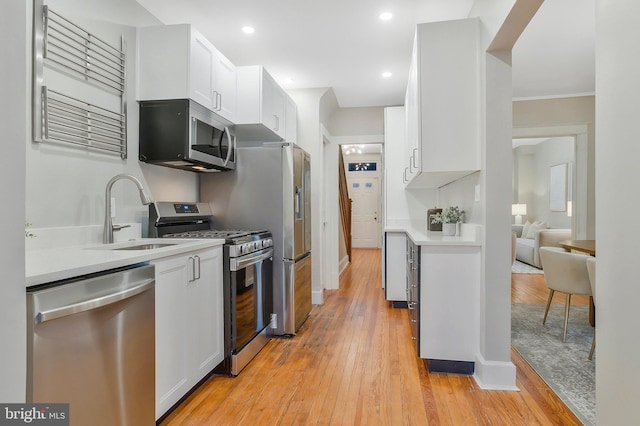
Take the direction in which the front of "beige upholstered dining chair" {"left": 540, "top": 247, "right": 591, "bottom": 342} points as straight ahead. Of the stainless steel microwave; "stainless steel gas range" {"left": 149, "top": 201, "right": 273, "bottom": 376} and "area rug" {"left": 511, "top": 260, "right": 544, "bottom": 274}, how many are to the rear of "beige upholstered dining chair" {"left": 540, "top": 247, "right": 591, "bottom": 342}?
2

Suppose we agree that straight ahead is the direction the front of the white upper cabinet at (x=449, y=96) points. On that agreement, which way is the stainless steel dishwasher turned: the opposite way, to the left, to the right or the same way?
the opposite way

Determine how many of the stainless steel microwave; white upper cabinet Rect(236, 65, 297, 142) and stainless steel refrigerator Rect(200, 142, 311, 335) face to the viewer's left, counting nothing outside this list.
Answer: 0

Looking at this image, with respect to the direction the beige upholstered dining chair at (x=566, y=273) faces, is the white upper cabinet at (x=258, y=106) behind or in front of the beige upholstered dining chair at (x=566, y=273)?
behind

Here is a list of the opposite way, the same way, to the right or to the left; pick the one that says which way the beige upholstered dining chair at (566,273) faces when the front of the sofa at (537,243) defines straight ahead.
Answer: the opposite way

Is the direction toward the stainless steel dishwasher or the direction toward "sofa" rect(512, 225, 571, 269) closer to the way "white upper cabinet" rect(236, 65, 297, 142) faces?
the sofa

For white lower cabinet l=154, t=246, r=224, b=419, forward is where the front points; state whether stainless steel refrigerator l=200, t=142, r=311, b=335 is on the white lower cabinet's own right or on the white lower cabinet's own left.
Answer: on the white lower cabinet's own left

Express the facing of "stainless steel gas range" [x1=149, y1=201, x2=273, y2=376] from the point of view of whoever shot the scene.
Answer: facing the viewer and to the right of the viewer

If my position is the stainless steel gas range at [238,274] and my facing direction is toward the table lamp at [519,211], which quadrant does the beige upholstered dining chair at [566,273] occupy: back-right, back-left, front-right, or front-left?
front-right

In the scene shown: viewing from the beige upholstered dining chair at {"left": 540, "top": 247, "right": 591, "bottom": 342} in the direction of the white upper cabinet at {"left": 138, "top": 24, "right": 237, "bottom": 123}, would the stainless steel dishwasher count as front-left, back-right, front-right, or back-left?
front-left
